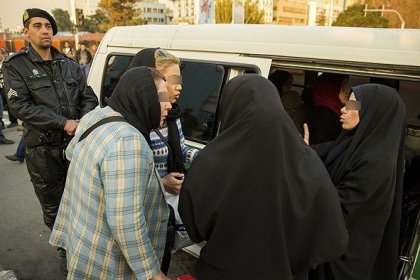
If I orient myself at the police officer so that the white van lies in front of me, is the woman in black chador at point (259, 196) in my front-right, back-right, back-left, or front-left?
front-right

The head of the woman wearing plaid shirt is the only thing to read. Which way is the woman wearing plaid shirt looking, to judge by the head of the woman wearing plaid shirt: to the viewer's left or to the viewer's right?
to the viewer's right

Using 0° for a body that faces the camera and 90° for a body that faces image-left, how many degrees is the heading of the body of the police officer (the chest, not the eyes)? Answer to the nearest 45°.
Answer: approximately 315°

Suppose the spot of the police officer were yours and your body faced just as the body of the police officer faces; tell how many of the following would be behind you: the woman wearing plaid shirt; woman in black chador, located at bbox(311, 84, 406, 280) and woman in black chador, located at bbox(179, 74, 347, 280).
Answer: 0

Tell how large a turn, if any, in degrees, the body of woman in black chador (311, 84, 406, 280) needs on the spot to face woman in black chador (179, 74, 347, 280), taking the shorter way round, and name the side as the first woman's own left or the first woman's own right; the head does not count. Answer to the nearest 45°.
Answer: approximately 45° to the first woman's own left

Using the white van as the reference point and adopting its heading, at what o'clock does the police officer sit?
The police officer is roughly at 6 o'clock from the white van.

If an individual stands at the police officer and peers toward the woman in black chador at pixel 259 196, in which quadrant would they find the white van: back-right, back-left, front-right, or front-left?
front-left

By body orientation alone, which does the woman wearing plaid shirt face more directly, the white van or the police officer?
the white van

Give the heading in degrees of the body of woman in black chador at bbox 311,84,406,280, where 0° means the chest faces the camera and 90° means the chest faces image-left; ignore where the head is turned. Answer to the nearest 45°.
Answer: approximately 90°

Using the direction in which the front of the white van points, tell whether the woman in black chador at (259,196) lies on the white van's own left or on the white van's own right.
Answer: on the white van's own right

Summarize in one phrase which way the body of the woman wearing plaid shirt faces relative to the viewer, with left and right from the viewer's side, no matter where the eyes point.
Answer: facing away from the viewer and to the right of the viewer

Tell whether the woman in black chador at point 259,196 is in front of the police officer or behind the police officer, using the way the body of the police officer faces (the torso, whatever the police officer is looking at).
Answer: in front
